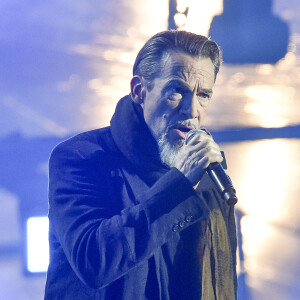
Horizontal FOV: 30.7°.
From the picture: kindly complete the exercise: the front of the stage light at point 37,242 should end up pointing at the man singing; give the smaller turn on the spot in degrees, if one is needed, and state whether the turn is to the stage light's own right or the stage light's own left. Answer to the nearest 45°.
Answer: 0° — it already faces them

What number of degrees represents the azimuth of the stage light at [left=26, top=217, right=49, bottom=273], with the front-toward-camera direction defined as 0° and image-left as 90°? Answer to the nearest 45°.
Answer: approximately 0°

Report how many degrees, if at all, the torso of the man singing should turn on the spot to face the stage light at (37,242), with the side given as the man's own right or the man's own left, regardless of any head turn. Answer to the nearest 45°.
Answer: approximately 180°

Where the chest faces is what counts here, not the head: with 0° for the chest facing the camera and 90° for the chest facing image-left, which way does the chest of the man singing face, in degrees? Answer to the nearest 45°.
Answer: approximately 315°
